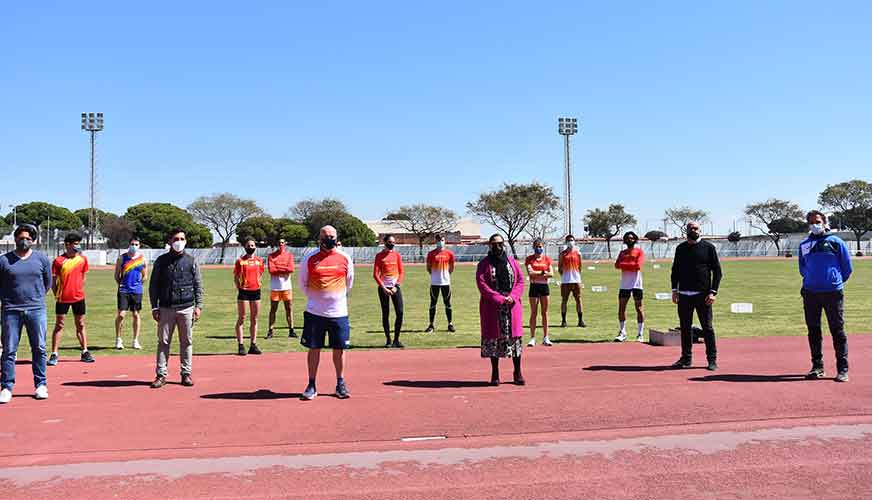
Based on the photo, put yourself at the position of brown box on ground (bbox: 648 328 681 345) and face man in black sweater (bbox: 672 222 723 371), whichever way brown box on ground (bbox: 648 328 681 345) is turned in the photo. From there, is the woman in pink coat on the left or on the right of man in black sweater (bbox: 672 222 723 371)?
right

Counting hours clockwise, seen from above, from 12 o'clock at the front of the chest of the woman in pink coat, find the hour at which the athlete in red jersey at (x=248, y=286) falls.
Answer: The athlete in red jersey is roughly at 4 o'clock from the woman in pink coat.

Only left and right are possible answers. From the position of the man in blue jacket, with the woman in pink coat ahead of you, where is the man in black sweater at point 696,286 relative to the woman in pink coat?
right

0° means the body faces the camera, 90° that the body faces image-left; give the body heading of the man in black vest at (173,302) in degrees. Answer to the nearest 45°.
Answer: approximately 0°

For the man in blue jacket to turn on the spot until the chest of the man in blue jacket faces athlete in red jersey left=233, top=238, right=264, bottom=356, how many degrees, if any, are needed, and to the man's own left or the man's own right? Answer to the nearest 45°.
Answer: approximately 90° to the man's own right

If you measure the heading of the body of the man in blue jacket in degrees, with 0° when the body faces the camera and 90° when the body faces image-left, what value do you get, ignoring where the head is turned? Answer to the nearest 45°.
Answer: approximately 0°

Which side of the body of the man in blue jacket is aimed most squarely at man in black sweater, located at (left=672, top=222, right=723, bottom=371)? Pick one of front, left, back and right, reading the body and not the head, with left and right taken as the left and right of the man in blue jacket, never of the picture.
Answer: right

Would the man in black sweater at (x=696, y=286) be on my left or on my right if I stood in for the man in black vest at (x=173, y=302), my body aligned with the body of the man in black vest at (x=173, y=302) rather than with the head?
on my left

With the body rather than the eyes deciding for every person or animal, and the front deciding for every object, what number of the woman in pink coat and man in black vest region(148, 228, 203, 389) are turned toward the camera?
2

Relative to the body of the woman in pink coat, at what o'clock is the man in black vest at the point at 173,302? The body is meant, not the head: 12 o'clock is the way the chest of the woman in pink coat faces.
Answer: The man in black vest is roughly at 3 o'clock from the woman in pink coat.
